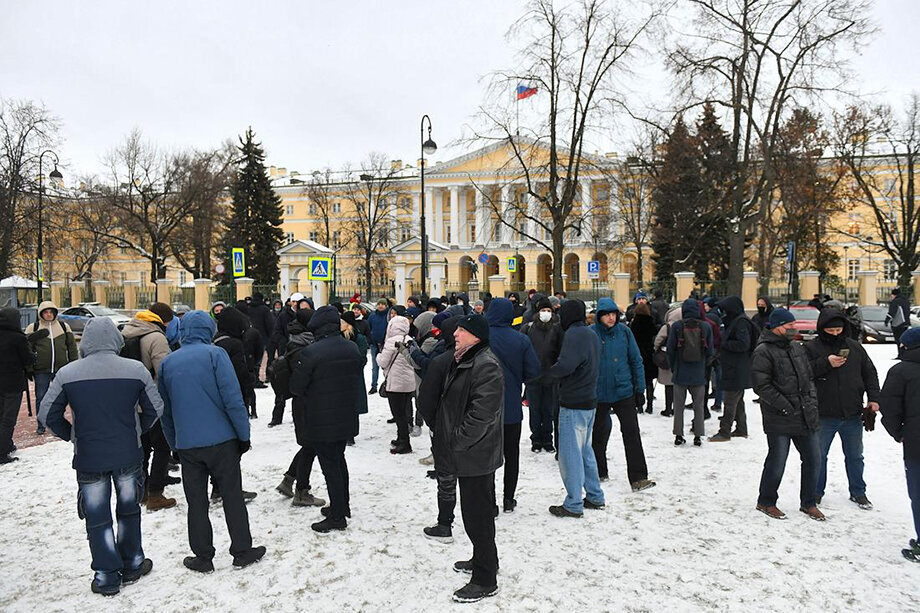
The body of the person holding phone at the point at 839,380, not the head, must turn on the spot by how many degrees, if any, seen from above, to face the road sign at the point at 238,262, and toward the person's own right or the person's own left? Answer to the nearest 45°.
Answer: approximately 135° to the person's own right

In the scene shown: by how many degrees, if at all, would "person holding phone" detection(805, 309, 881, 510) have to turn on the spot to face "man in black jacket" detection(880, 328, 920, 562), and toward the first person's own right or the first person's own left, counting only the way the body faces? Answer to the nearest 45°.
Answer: approximately 45° to the first person's own left

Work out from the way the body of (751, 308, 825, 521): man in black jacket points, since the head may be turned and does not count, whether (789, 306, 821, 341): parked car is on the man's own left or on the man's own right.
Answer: on the man's own left

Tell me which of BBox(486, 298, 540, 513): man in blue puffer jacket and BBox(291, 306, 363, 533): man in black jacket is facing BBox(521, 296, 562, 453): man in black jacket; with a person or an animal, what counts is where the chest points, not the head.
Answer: the man in blue puffer jacket

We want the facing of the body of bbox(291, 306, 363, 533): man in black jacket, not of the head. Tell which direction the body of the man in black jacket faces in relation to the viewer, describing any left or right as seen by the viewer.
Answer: facing away from the viewer and to the left of the viewer

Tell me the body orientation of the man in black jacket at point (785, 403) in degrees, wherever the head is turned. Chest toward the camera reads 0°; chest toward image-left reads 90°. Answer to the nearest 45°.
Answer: approximately 315°

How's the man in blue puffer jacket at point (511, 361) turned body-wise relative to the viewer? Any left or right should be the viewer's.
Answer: facing away from the viewer

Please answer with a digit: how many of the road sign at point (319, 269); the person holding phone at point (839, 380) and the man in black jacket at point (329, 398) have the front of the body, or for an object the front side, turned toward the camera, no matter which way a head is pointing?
2

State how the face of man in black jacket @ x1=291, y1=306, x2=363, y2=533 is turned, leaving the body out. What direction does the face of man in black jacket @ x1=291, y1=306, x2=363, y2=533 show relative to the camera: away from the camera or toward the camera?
away from the camera
